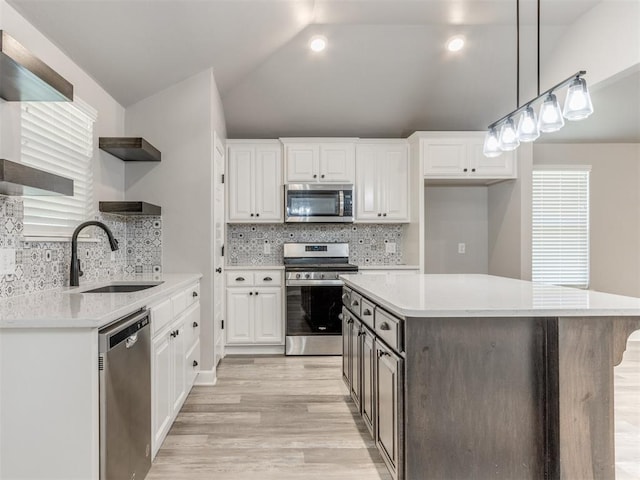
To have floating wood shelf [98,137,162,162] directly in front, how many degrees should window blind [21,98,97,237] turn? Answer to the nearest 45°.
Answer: approximately 90° to its left

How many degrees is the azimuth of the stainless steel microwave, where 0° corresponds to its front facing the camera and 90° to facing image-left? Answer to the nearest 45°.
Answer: approximately 0°

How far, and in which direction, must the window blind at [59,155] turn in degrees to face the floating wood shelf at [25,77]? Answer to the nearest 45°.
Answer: approximately 45° to its right

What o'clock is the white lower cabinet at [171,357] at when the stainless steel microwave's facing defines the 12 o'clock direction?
The white lower cabinet is roughly at 1 o'clock from the stainless steel microwave.

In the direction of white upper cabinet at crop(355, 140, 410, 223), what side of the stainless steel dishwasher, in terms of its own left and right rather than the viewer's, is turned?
left

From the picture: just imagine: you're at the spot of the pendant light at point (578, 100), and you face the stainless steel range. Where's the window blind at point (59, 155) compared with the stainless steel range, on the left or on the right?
left

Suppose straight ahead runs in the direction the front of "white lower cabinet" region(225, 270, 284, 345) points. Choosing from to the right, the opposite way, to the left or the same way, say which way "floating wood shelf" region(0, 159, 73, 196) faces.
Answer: to the left

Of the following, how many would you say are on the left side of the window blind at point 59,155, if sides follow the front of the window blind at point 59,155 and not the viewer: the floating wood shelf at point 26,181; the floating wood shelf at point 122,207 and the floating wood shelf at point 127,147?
2
